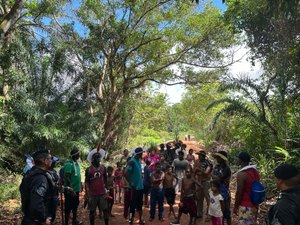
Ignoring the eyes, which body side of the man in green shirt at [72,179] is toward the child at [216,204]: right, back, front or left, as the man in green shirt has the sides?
front

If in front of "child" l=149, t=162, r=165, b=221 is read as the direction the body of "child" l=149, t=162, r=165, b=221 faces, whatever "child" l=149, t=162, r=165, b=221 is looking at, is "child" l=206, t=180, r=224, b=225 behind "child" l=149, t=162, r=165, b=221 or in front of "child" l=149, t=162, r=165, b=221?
in front

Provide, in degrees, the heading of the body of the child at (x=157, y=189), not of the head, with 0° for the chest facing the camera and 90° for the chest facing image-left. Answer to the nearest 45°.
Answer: approximately 0°

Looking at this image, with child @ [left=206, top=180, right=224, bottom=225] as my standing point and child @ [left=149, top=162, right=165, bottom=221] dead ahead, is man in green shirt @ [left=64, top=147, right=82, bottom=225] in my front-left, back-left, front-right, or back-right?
front-left

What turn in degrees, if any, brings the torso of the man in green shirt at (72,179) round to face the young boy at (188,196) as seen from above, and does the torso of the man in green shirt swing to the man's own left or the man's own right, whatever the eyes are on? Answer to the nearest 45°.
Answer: approximately 45° to the man's own left

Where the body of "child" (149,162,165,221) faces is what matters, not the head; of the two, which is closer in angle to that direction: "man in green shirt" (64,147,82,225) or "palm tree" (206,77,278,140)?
the man in green shirt

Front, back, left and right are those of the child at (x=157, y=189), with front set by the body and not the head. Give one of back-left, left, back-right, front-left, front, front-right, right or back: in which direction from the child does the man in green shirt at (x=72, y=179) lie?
front-right

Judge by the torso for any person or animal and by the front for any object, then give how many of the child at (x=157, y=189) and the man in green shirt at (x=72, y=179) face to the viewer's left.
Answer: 0

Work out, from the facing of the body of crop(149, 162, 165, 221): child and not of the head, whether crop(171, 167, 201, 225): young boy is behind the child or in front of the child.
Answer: in front

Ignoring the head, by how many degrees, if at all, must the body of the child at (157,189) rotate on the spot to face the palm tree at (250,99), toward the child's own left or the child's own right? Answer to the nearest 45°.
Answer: approximately 135° to the child's own left

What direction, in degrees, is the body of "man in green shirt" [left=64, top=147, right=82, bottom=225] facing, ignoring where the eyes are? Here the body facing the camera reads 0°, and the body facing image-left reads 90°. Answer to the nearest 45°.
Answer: approximately 315°
